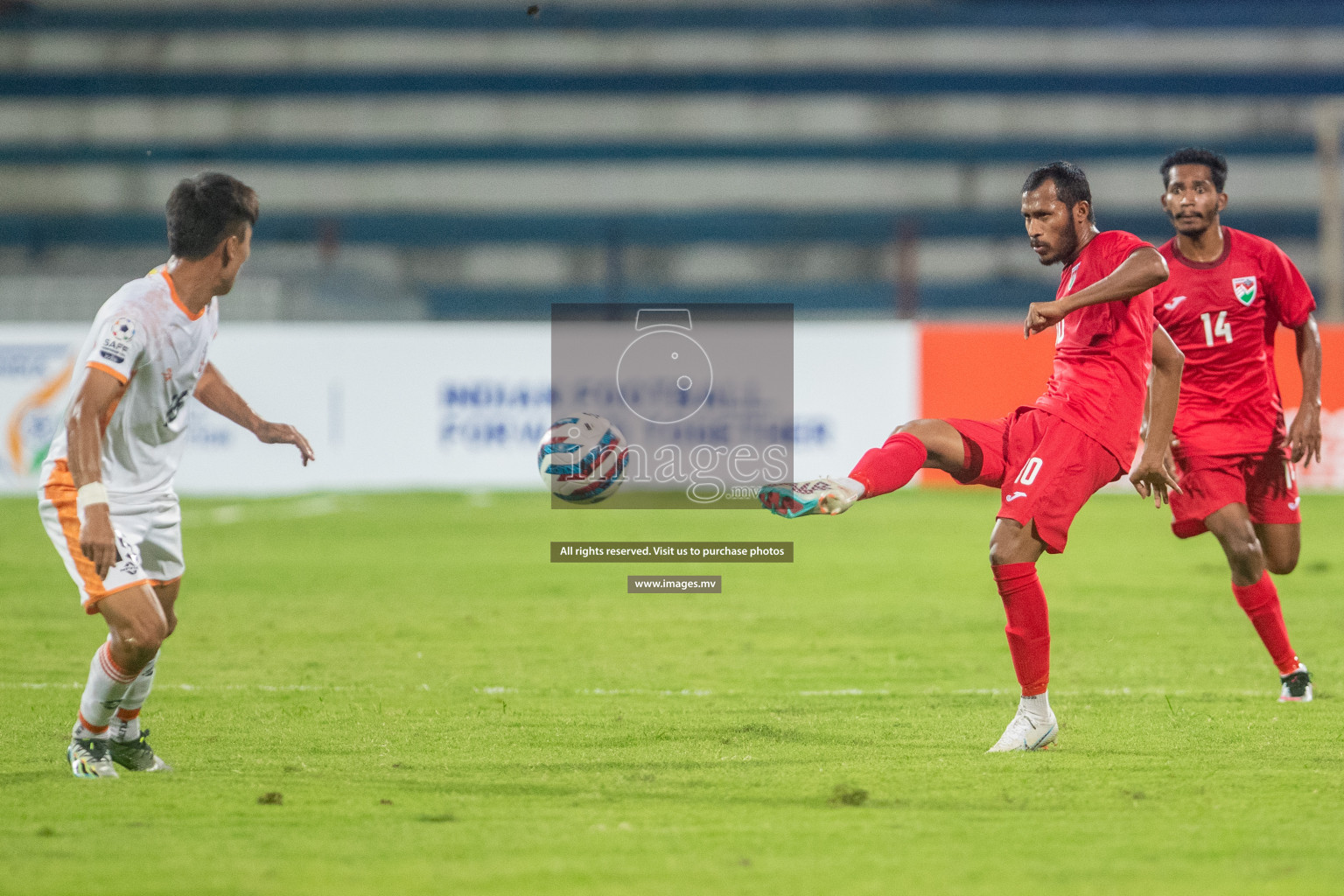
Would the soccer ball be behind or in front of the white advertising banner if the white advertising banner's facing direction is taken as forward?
in front

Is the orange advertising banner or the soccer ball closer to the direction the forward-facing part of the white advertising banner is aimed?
the soccer ball

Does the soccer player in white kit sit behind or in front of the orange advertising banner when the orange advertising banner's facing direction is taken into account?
in front

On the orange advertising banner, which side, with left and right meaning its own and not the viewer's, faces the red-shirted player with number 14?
front

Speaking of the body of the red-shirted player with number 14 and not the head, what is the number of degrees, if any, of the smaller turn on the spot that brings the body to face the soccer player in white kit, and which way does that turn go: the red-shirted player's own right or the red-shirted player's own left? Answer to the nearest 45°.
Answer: approximately 45° to the red-shirted player's own right

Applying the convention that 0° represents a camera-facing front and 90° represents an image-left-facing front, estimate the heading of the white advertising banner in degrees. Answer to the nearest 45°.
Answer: approximately 0°

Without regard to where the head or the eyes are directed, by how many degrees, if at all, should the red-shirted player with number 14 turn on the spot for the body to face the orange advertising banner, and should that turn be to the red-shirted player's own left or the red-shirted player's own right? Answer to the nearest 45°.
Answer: approximately 180°

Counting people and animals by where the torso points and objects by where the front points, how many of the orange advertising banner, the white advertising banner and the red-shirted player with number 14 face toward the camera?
3

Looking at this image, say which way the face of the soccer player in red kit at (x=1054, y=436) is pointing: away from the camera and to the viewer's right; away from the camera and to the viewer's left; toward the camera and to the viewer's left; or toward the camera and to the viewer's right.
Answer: toward the camera and to the viewer's left

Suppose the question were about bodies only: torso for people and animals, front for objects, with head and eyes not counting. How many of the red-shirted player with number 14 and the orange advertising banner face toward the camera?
2

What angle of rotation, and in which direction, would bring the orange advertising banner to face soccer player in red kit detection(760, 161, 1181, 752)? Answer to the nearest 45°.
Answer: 0° — it already faces them

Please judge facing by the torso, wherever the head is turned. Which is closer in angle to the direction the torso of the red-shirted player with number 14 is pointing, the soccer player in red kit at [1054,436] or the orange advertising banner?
the soccer player in red kit
